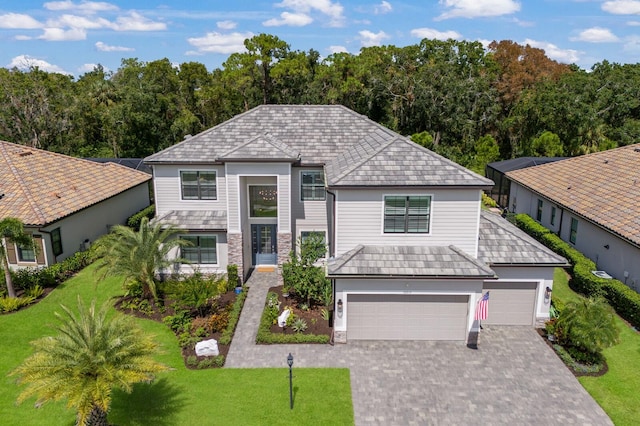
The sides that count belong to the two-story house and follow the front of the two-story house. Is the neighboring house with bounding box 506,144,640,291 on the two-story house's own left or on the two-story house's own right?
on the two-story house's own left

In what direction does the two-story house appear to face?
toward the camera

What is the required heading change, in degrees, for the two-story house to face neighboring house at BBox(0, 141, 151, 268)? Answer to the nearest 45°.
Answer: approximately 90° to its right

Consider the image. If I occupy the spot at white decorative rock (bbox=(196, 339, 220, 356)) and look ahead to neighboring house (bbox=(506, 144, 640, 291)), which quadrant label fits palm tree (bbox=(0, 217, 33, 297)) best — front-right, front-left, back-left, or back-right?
back-left

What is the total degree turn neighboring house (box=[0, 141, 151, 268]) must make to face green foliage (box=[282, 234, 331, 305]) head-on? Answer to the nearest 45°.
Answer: approximately 90° to its left

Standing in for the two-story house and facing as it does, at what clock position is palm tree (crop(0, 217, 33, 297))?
The palm tree is roughly at 3 o'clock from the two-story house.

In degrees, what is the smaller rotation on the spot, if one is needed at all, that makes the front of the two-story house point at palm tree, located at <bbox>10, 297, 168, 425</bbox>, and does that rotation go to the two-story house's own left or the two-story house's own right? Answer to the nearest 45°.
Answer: approximately 45° to the two-story house's own right

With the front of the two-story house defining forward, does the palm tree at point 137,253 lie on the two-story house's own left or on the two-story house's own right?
on the two-story house's own right

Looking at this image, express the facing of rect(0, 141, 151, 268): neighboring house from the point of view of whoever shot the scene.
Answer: facing the viewer and to the left of the viewer

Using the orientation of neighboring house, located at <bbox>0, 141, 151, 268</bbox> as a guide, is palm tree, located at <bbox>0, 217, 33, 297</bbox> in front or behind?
in front

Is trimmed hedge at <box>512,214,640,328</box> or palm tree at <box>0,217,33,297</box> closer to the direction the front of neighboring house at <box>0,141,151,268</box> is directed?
the palm tree

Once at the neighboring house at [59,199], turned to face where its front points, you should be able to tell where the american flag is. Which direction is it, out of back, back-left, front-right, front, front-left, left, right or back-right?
left

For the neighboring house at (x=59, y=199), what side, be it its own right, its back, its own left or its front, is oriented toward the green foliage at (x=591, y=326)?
left

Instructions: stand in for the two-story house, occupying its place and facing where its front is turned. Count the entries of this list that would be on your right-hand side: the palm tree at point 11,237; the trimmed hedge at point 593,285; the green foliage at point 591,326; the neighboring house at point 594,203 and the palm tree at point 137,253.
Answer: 2

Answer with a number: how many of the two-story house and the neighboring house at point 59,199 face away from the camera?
0

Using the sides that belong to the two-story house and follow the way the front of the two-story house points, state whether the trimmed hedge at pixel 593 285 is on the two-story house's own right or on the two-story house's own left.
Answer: on the two-story house's own left

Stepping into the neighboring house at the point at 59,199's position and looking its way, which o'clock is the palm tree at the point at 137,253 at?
The palm tree is roughly at 10 o'clock from the neighboring house.

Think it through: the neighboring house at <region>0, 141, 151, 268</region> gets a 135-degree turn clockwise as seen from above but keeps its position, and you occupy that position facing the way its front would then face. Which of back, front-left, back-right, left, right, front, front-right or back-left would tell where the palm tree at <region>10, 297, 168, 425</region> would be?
back
